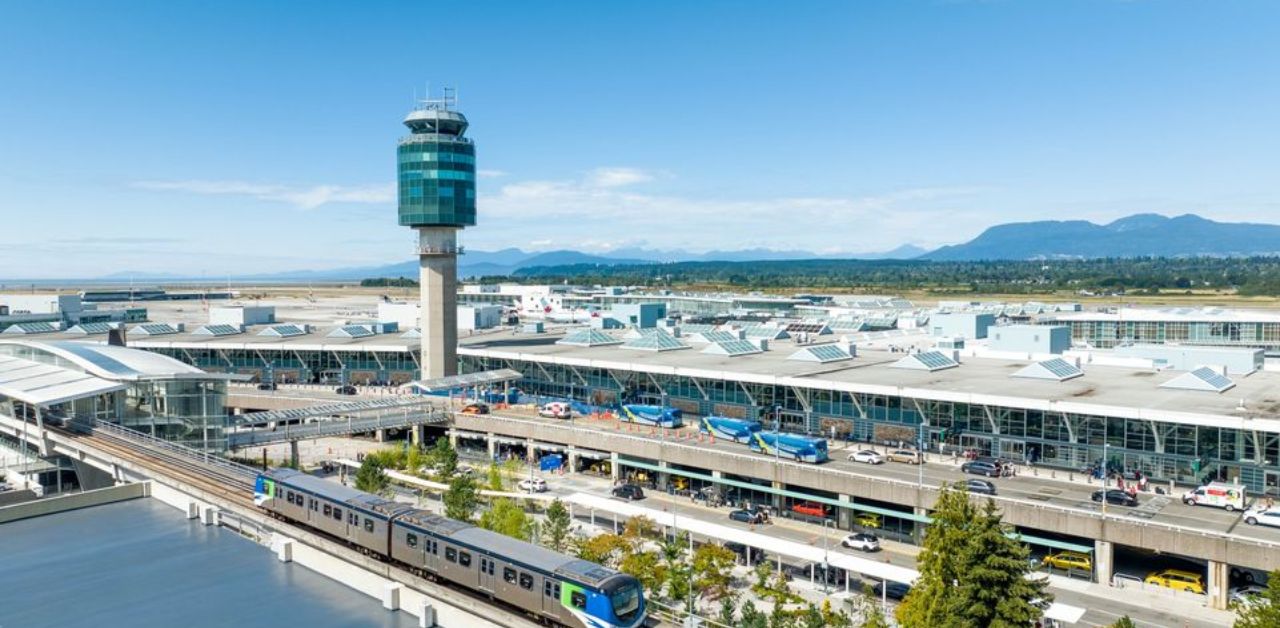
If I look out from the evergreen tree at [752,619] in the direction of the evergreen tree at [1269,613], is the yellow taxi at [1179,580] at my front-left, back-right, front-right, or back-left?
front-left

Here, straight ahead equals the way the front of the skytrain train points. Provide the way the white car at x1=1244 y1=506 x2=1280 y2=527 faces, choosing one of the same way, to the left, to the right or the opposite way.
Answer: the opposite way

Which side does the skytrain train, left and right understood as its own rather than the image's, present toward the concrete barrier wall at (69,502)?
back

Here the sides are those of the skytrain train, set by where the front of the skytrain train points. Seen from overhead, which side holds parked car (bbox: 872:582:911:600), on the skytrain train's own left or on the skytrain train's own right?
on the skytrain train's own left

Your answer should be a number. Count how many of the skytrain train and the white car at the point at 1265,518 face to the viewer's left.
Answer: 1

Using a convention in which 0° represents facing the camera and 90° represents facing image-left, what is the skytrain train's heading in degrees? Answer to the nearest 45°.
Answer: approximately 315°

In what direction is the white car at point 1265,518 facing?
to the viewer's left

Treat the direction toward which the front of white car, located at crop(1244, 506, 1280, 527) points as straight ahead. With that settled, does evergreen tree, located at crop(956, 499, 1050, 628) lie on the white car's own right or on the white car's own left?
on the white car's own left

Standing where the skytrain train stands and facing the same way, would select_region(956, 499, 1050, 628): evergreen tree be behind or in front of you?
in front
